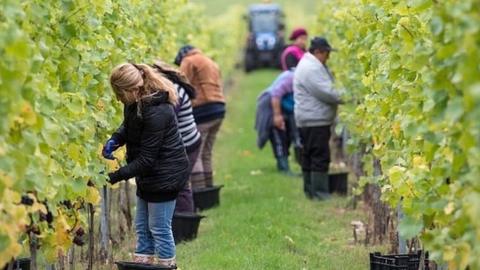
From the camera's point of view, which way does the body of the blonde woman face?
to the viewer's left

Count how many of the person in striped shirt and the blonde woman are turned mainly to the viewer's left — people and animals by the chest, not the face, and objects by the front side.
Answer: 2

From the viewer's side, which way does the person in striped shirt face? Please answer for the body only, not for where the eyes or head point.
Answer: to the viewer's left

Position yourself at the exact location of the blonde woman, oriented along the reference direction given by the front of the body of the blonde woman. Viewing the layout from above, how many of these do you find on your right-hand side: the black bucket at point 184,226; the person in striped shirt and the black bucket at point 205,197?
3

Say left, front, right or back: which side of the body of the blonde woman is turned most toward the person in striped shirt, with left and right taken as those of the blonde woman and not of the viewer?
right

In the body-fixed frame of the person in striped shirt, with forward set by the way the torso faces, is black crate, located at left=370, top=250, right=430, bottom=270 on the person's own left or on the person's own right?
on the person's own left
